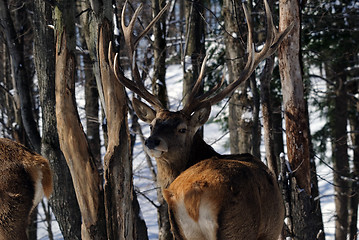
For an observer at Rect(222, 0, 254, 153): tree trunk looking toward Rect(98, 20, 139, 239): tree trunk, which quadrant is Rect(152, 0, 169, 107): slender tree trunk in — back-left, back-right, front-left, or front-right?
front-right

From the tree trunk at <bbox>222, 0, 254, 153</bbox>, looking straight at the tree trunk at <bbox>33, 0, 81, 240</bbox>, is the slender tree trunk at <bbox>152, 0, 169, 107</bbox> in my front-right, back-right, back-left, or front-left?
front-right

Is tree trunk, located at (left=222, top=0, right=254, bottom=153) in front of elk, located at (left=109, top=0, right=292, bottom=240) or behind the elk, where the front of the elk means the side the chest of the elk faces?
in front
